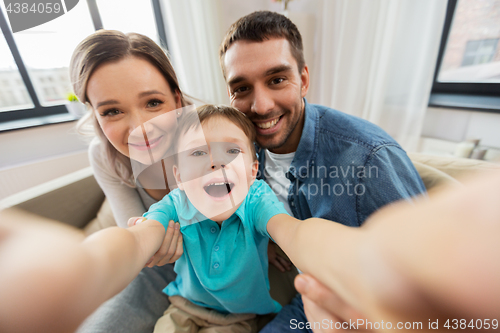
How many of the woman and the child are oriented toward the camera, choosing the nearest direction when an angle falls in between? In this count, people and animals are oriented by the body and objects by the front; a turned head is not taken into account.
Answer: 2

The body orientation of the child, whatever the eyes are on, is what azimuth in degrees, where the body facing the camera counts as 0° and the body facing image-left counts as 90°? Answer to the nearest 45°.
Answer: approximately 0°

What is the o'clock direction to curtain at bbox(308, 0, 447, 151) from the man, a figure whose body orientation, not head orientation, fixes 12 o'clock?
The curtain is roughly at 5 o'clock from the man.
